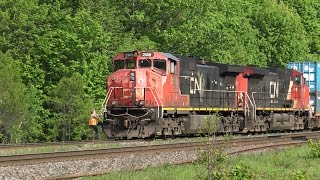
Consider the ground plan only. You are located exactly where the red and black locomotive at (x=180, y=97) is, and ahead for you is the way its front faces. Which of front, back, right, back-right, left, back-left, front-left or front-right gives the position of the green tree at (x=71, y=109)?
right

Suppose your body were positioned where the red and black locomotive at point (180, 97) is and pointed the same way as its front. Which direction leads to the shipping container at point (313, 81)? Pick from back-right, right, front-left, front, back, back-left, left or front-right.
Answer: back

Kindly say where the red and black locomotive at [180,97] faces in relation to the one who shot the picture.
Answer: facing the viewer and to the left of the viewer

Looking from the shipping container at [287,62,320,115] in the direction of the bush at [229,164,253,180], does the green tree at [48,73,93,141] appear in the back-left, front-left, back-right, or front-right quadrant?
front-right

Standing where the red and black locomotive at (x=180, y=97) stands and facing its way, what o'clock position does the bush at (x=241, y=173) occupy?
The bush is roughly at 10 o'clock from the red and black locomotive.

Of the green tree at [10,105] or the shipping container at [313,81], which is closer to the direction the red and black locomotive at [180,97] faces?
the green tree

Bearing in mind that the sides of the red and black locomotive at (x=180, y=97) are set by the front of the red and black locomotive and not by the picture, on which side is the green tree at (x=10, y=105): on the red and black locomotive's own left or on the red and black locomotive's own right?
on the red and black locomotive's own right

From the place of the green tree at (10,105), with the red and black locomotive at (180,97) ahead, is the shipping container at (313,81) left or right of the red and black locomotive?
left
